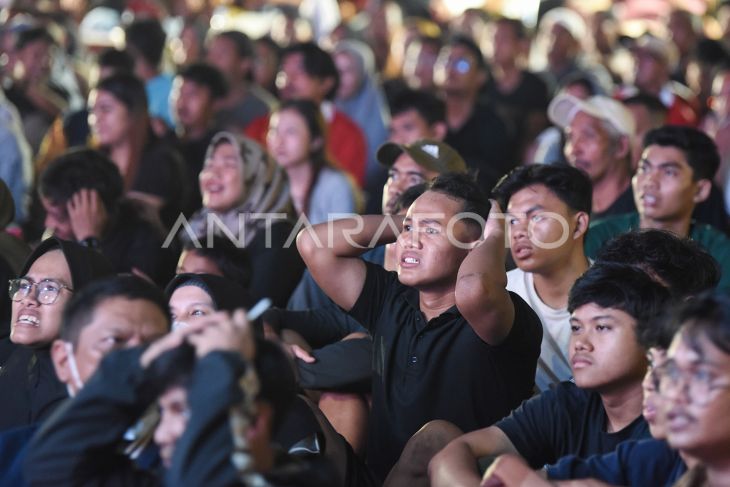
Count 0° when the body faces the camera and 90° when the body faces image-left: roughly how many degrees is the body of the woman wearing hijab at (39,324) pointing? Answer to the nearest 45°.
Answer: approximately 45°

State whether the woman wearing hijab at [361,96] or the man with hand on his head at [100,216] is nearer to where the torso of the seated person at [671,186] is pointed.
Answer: the man with hand on his head

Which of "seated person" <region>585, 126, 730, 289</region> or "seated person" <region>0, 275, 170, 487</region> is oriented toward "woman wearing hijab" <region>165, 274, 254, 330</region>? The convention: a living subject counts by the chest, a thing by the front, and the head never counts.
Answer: "seated person" <region>585, 126, 730, 289</region>

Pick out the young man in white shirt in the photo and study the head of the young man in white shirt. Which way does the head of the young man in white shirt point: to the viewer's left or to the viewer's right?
to the viewer's left

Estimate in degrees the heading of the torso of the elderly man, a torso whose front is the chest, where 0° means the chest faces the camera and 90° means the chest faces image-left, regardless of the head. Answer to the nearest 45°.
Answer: approximately 45°

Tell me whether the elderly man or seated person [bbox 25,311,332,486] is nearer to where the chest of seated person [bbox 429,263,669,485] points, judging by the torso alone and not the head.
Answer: the seated person

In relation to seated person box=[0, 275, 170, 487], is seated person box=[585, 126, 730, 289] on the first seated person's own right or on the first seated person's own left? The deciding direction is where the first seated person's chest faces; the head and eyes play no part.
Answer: on the first seated person's own left
